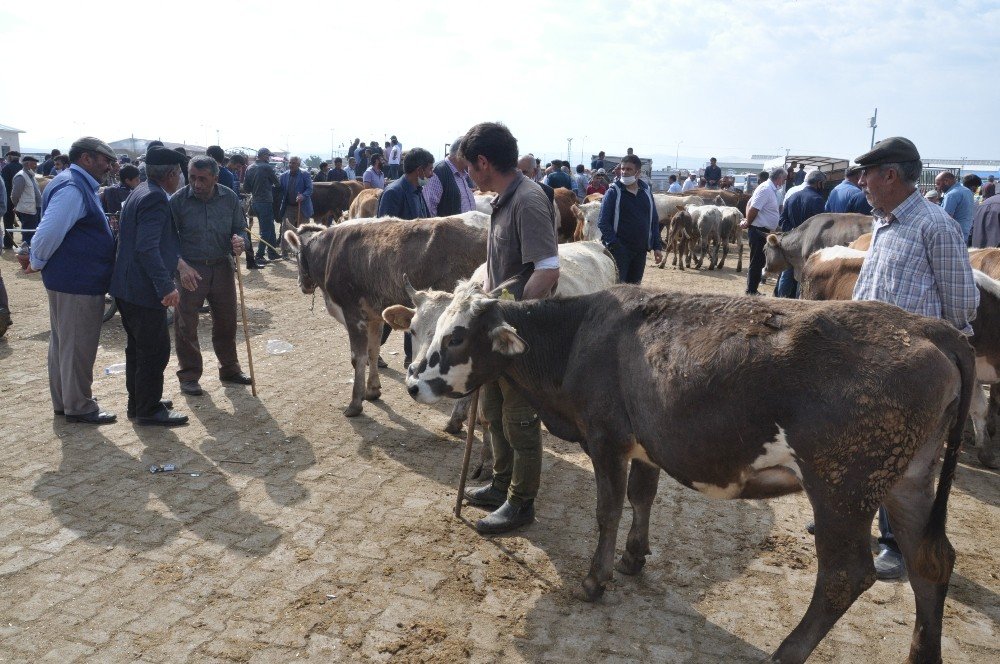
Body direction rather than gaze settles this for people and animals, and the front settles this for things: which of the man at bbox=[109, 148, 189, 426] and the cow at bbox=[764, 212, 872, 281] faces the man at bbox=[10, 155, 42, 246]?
the cow

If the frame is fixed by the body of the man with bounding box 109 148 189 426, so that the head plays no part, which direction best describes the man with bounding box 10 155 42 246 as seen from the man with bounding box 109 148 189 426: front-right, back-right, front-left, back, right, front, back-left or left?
left

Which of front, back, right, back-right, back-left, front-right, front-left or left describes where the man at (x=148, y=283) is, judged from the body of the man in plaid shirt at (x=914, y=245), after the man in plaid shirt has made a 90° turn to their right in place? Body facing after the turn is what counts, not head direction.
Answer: front-left

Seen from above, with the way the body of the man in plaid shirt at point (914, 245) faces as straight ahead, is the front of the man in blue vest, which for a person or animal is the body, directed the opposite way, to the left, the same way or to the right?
the opposite way

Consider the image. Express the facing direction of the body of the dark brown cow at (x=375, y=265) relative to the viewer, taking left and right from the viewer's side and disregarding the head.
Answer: facing to the left of the viewer

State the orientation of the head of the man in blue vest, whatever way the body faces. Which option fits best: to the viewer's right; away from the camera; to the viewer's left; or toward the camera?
to the viewer's right

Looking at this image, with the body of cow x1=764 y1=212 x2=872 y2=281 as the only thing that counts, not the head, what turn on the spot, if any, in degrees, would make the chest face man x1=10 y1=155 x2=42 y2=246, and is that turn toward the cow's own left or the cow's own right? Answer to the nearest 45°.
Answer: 0° — it already faces them

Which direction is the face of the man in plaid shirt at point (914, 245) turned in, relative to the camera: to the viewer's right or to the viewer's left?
to the viewer's left

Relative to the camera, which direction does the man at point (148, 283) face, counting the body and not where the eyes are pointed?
to the viewer's right

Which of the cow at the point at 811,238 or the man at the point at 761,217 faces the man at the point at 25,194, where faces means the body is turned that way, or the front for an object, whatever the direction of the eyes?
the cow

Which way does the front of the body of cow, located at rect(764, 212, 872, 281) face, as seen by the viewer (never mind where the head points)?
to the viewer's left

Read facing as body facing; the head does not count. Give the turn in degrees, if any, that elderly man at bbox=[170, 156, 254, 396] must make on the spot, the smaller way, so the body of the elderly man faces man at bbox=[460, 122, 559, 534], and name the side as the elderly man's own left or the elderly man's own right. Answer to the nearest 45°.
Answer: approximately 45° to the elderly man's own left

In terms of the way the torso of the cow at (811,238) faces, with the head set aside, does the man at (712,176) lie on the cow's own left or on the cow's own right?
on the cow's own right

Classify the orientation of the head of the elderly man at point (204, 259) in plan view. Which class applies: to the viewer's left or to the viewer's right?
to the viewer's left

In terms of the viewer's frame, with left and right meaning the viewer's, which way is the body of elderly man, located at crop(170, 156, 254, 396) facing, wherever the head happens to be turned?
facing the viewer

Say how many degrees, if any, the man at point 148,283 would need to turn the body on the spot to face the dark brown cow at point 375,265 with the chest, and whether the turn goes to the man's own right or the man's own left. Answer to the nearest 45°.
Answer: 0° — they already face it
